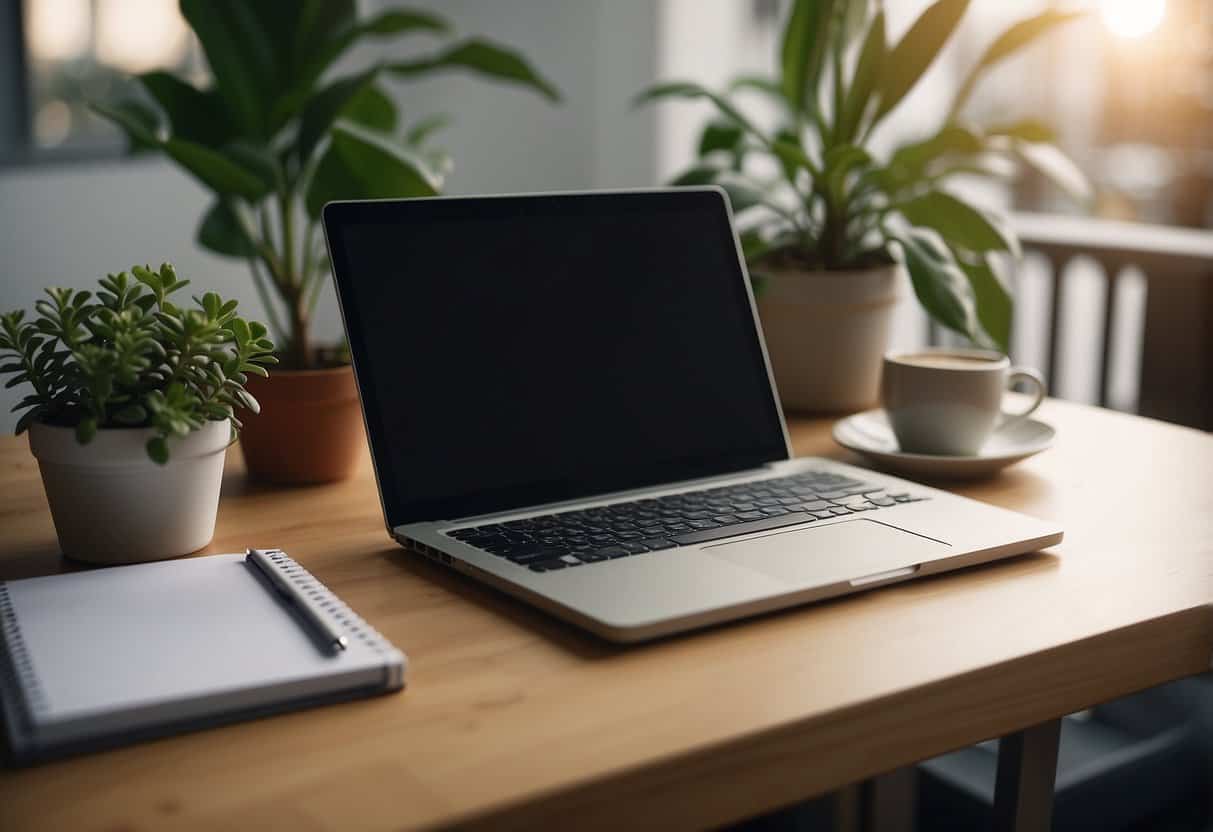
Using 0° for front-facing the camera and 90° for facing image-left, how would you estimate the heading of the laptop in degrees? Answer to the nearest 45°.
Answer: approximately 315°
